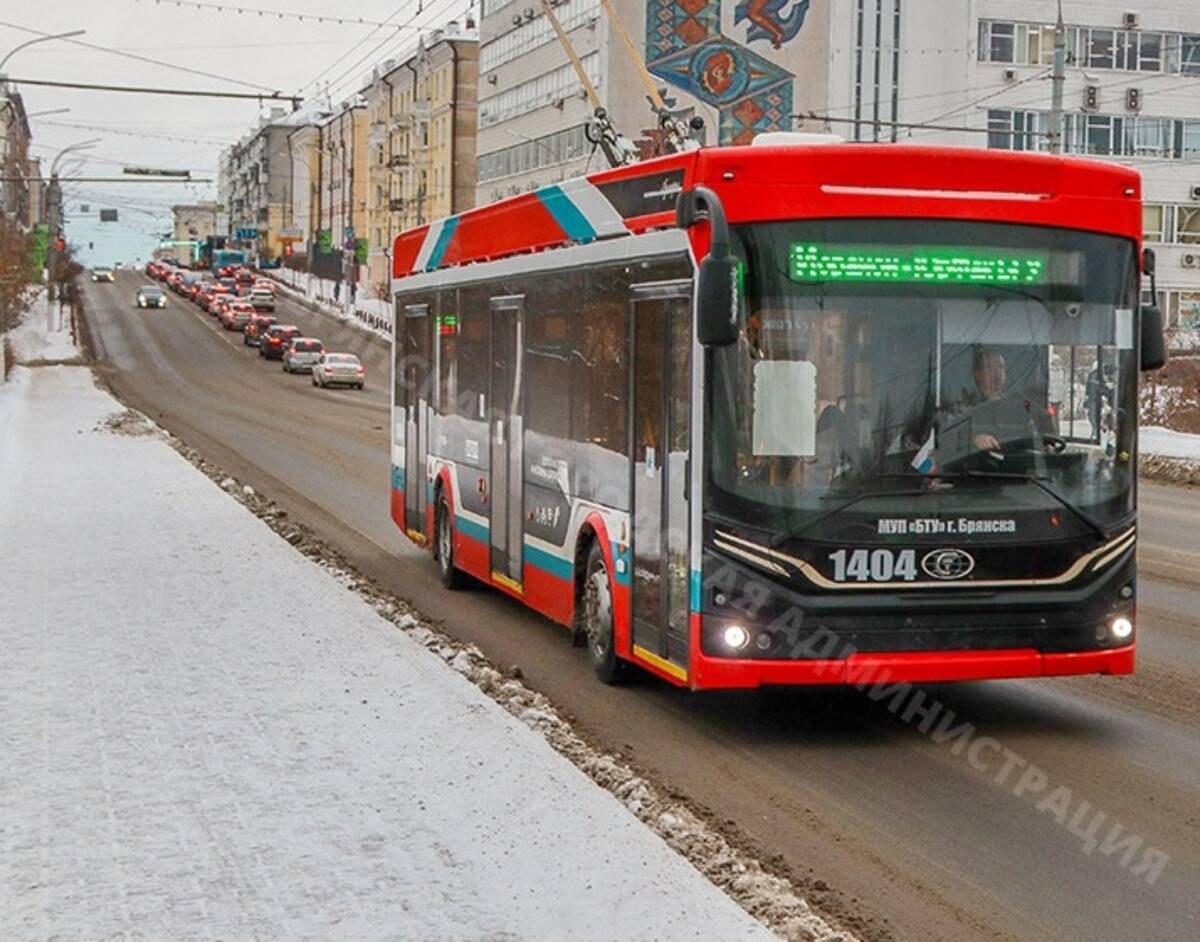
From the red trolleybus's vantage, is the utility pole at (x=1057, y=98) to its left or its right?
on its left

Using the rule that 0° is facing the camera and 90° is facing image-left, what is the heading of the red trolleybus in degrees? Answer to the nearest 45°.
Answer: approximately 315°
